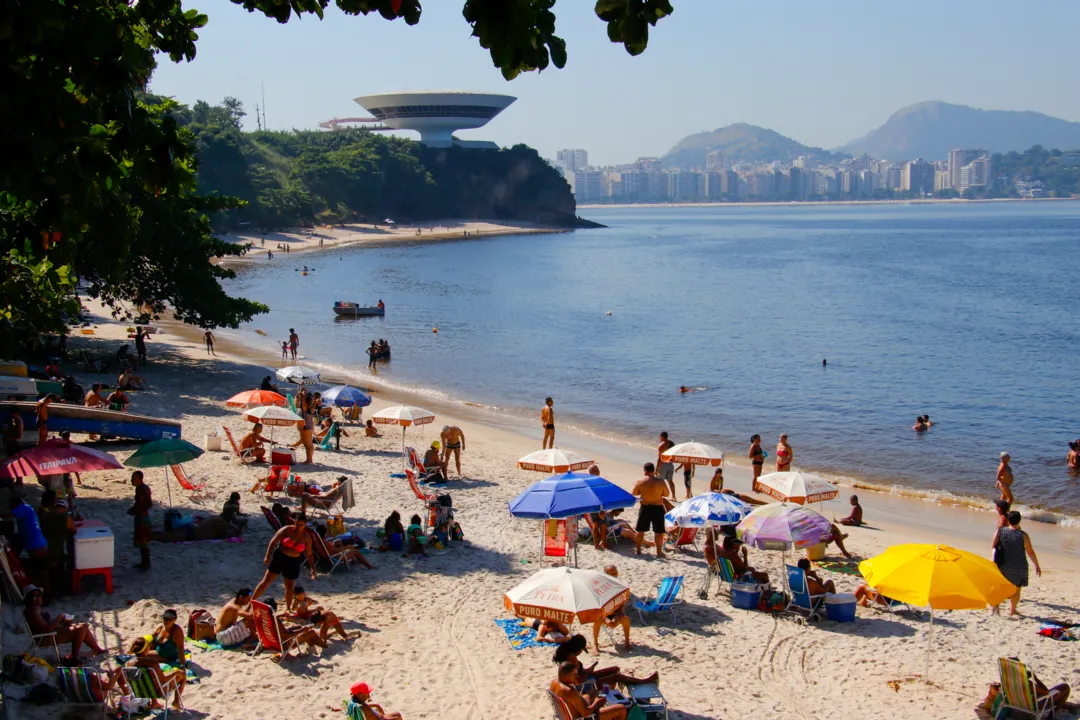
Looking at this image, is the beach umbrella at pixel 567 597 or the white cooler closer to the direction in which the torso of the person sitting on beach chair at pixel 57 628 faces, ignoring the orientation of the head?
the beach umbrella

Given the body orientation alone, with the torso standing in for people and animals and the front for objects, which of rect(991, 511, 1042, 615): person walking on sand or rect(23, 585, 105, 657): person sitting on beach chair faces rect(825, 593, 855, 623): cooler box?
the person sitting on beach chair

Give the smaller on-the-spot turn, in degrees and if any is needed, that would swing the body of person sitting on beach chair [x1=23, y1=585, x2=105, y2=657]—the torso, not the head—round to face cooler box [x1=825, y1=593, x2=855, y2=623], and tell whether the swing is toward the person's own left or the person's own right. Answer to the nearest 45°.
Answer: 0° — they already face it

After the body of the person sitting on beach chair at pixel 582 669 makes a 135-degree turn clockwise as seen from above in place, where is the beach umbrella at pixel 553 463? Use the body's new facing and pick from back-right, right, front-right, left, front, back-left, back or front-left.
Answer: back-right

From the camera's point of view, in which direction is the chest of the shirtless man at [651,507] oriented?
away from the camera

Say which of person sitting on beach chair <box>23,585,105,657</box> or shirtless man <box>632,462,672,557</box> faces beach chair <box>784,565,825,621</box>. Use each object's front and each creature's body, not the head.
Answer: the person sitting on beach chair

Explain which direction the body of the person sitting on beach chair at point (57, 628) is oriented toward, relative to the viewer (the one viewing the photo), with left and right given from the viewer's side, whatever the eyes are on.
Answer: facing to the right of the viewer
